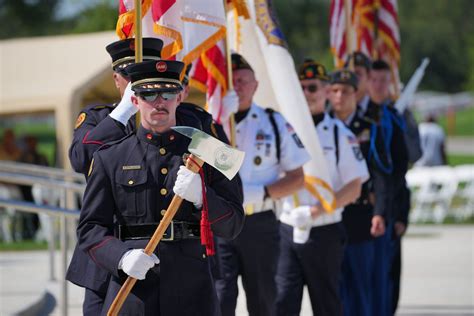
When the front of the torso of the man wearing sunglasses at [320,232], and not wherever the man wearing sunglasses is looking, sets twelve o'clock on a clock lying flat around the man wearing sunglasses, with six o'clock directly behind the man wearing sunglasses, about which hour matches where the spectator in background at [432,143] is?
The spectator in background is roughly at 5 o'clock from the man wearing sunglasses.

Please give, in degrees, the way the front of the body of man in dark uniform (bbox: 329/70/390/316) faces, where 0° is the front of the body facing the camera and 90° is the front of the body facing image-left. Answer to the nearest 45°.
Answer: approximately 45°

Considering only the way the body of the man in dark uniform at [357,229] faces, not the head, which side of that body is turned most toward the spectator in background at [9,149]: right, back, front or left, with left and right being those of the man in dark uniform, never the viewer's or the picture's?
right

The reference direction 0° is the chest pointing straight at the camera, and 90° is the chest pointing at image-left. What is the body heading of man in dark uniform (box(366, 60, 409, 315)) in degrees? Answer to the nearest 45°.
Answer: approximately 45°
